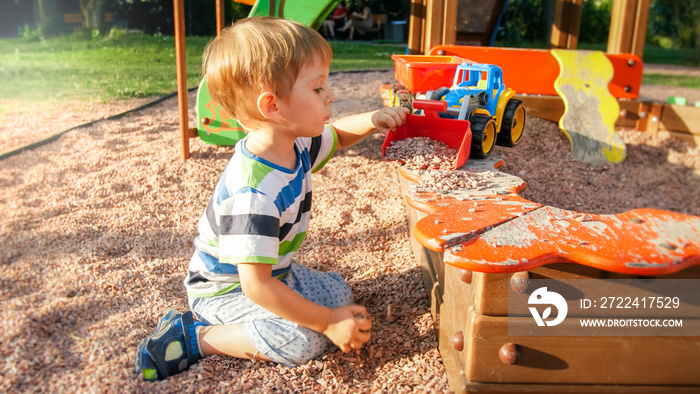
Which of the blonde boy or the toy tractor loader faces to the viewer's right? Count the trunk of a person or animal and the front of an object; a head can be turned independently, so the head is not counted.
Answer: the blonde boy

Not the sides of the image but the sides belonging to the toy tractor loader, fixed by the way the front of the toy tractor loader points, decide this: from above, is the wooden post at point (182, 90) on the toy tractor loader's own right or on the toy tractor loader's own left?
on the toy tractor loader's own right

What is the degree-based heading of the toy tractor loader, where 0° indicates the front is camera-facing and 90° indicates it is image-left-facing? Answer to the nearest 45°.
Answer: approximately 45°

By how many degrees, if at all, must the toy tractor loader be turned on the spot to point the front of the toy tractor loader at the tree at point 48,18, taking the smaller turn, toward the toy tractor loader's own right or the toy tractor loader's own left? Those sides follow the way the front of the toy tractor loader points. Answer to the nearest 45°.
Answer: approximately 90° to the toy tractor loader's own right

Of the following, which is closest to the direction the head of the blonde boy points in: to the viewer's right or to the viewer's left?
to the viewer's right

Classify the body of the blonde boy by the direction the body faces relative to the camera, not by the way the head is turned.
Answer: to the viewer's right

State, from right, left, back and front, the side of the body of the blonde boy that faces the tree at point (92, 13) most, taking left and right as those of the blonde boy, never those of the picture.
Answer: left

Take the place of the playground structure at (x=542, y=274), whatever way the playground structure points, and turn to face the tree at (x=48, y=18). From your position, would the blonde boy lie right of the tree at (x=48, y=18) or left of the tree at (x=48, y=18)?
left

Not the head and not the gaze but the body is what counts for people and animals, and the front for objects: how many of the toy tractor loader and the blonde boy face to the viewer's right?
1

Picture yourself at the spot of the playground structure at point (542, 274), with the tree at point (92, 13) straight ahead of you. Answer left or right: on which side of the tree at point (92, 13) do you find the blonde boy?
left
